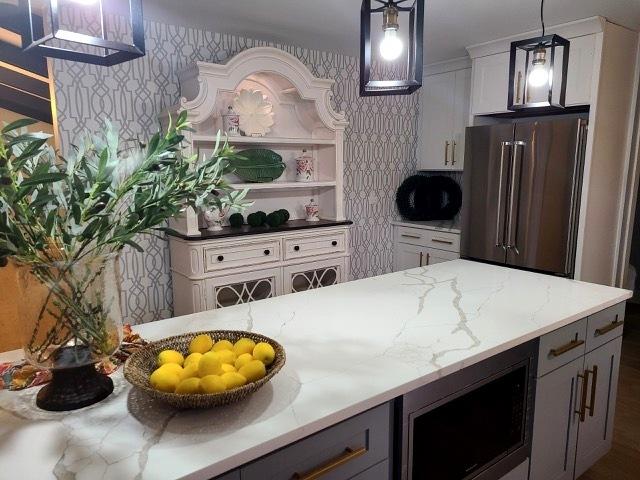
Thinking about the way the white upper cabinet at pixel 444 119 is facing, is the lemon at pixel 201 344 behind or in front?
in front

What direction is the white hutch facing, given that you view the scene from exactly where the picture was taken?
facing the viewer and to the right of the viewer

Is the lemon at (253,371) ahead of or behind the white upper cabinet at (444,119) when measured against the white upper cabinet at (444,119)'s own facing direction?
ahead

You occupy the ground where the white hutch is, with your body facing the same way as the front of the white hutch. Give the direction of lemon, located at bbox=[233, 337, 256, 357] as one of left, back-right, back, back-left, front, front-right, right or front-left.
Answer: front-right

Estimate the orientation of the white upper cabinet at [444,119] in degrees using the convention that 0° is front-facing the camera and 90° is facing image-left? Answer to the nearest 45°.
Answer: approximately 45°

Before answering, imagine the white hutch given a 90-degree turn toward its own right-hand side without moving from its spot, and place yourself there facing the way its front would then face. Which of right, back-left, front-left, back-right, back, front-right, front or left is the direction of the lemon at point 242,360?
front-left

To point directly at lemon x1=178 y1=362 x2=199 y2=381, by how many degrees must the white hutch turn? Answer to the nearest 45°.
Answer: approximately 45° to its right

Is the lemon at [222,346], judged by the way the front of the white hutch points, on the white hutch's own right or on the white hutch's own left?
on the white hutch's own right

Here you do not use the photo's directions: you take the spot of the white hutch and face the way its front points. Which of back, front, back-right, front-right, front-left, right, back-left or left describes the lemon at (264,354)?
front-right

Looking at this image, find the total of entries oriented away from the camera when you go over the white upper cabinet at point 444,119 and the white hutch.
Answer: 0

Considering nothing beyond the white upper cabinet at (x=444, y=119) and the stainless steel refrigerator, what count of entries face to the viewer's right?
0

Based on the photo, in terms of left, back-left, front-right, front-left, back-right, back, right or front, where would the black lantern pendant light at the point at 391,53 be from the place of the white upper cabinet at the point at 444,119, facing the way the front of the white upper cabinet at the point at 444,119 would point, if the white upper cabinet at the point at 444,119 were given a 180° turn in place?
back-right

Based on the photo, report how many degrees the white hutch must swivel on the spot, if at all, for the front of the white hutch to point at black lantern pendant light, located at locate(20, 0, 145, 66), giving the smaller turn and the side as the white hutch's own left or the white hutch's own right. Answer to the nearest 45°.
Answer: approximately 45° to the white hutch's own right
